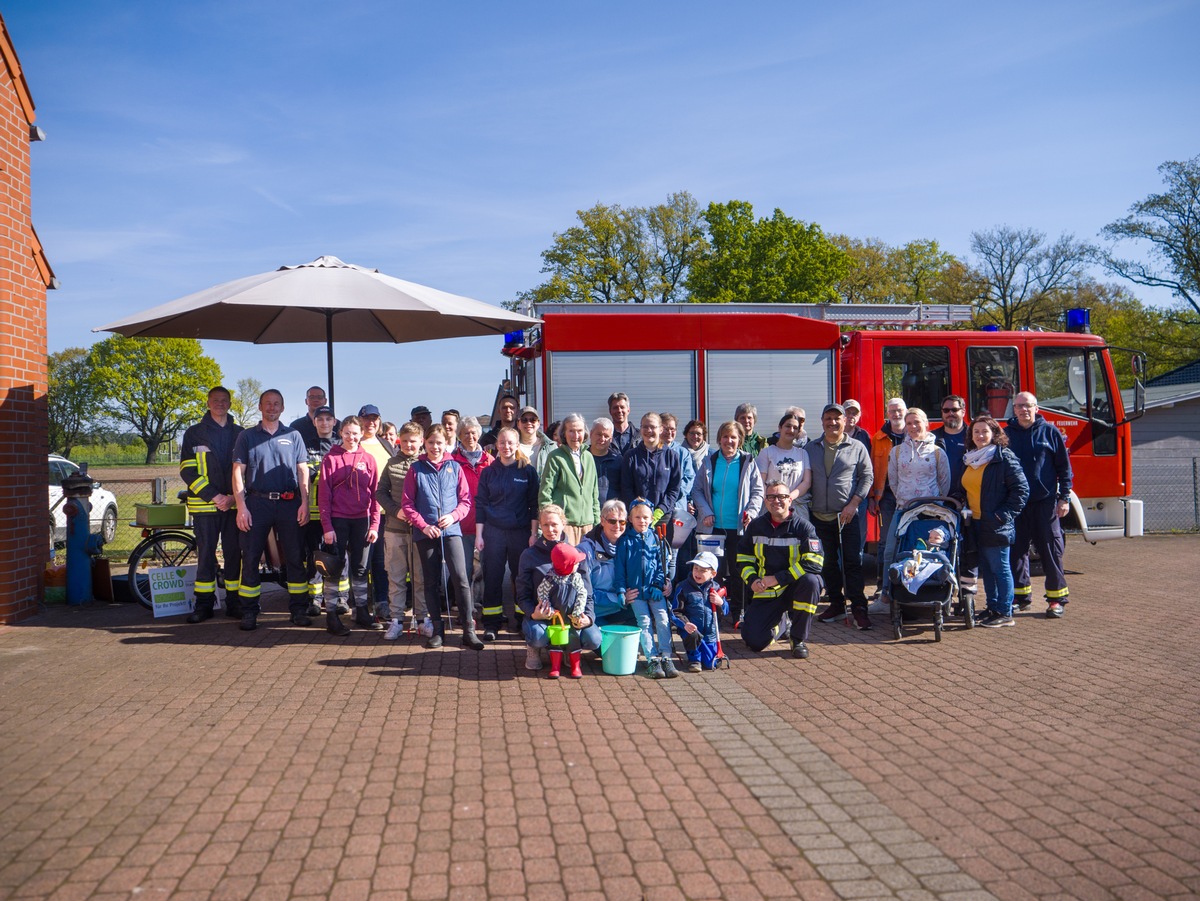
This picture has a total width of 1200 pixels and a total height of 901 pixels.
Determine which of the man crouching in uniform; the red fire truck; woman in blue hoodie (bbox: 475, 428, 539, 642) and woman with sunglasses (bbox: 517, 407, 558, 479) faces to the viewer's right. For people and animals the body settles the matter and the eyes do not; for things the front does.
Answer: the red fire truck

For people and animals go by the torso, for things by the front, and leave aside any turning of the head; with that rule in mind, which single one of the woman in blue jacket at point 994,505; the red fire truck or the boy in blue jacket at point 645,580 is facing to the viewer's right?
the red fire truck

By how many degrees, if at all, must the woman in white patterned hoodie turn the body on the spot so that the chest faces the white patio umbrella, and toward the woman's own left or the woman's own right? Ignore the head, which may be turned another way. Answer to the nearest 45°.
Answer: approximately 90° to the woman's own right

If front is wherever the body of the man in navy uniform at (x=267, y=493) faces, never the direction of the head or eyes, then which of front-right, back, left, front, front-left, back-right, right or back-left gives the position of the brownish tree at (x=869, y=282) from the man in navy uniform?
back-left
